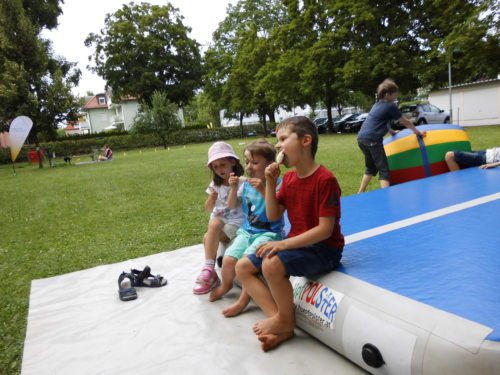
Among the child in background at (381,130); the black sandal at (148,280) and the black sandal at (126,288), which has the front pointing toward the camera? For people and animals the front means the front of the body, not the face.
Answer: the black sandal at (126,288)

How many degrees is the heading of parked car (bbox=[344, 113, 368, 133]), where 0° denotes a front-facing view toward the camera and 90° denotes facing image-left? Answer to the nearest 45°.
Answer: approximately 45°

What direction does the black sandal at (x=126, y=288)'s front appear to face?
toward the camera

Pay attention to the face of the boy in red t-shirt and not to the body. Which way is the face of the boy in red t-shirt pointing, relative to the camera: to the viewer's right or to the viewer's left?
to the viewer's left

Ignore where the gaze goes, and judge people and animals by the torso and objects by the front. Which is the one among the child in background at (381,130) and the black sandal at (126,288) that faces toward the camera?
the black sandal

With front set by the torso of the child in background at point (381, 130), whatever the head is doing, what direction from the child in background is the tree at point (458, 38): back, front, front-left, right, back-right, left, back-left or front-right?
front-left

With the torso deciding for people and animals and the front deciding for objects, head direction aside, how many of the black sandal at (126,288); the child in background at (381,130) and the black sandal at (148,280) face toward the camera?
1

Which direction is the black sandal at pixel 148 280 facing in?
to the viewer's right

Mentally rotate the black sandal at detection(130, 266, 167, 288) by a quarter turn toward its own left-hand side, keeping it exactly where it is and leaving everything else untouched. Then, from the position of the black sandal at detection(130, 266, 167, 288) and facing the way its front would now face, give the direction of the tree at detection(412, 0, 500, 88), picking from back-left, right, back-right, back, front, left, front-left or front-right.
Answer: front-right

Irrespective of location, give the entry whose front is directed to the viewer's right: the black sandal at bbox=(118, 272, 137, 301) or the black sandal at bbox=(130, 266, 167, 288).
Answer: the black sandal at bbox=(130, 266, 167, 288)

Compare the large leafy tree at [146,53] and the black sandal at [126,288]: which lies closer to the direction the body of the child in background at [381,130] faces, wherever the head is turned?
the large leafy tree
